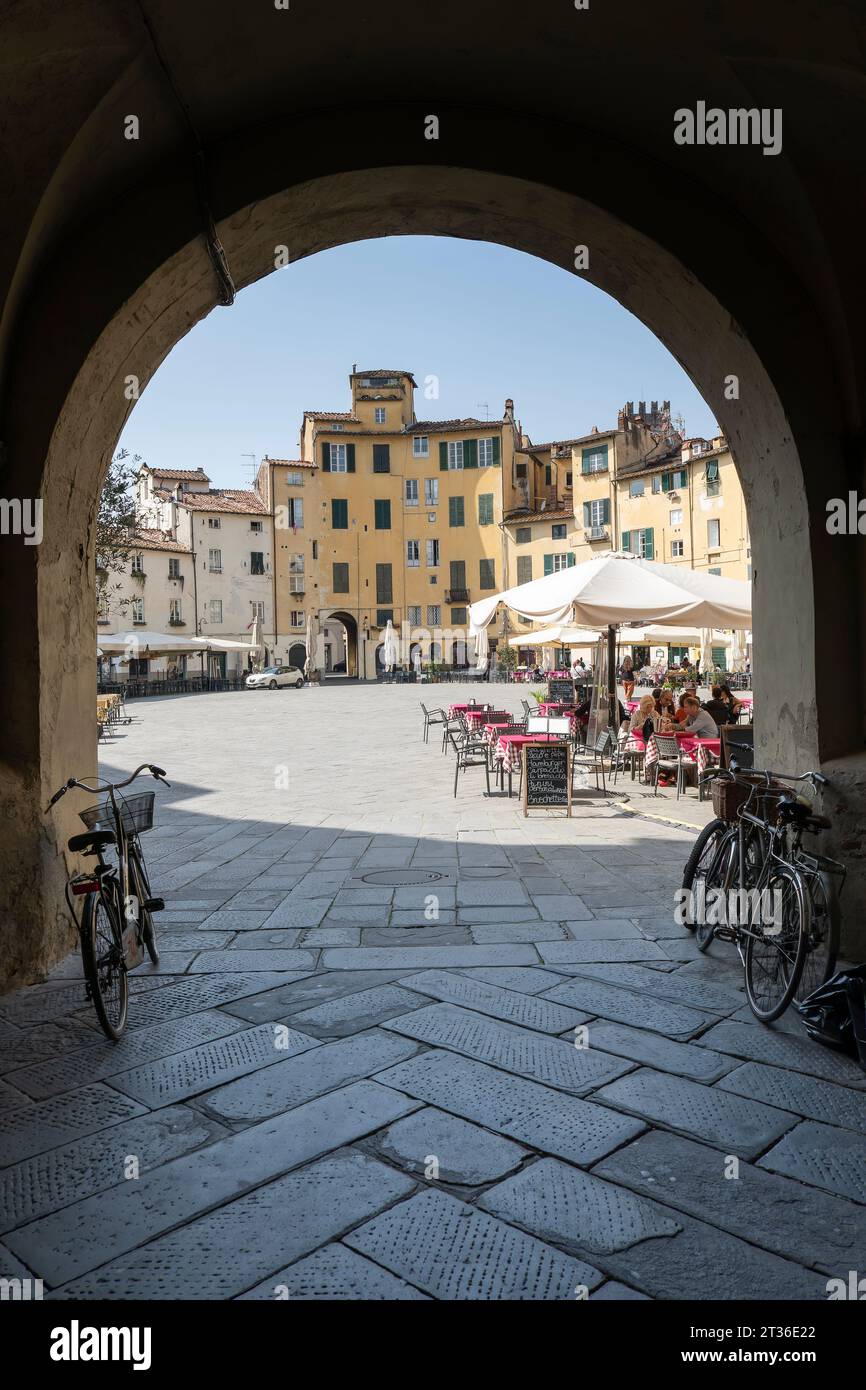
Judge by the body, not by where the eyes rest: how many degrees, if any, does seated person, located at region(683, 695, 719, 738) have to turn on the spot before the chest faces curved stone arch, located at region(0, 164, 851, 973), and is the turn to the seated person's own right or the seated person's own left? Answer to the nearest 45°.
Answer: approximately 90° to the seated person's own left

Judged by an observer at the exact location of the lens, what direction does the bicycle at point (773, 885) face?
facing away from the viewer and to the left of the viewer

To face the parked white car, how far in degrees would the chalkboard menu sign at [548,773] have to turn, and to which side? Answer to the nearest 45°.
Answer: approximately 180°

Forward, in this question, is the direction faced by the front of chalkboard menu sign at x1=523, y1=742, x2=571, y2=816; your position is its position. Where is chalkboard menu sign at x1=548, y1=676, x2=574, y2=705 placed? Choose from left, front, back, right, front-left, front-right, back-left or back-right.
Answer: back

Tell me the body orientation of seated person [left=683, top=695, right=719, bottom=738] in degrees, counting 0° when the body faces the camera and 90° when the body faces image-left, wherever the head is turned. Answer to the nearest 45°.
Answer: approximately 90°

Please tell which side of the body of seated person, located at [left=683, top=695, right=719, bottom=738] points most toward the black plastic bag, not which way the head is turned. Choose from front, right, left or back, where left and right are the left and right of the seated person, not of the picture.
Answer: left
